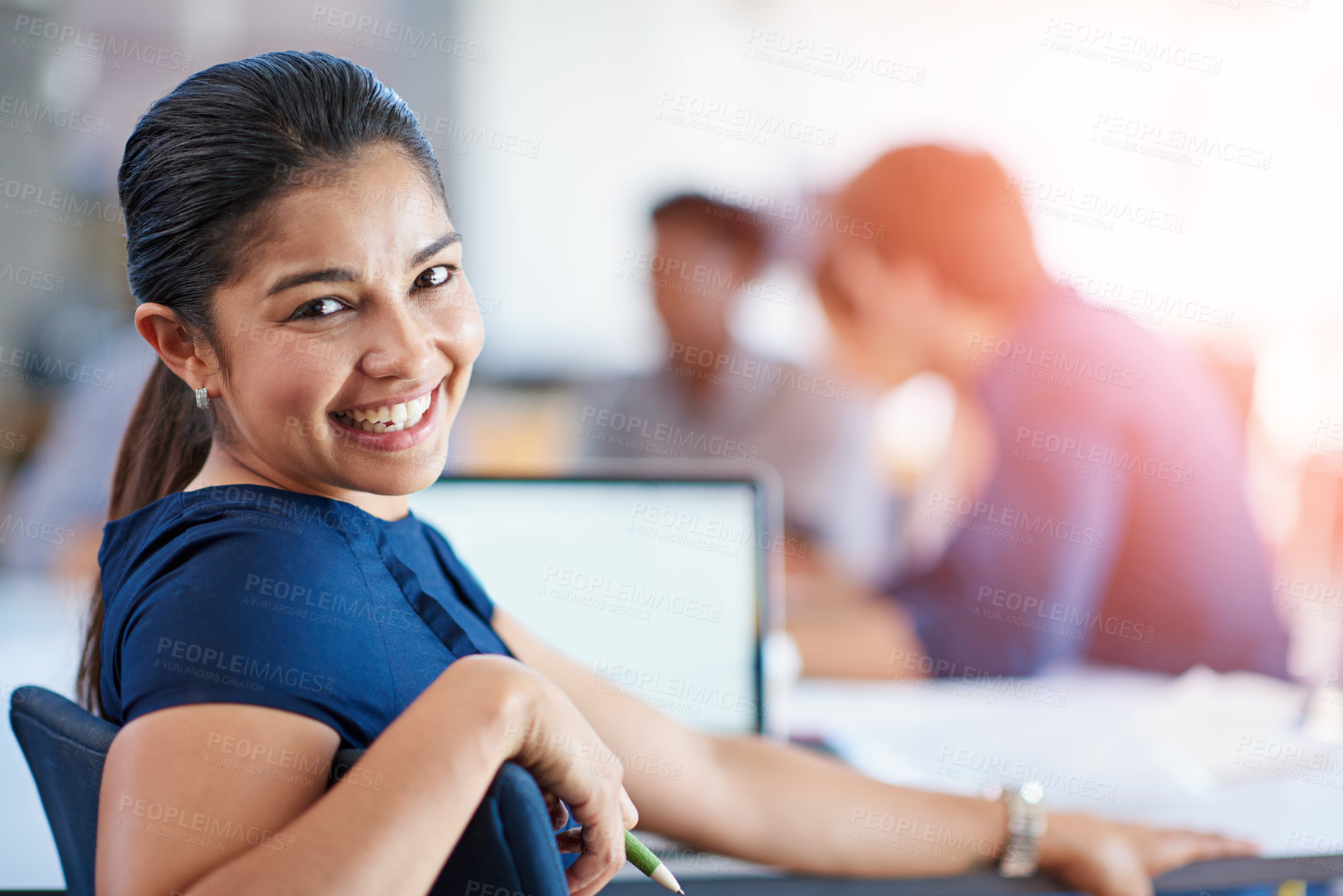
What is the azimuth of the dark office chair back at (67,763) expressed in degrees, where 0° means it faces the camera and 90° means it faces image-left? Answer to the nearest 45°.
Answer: approximately 225°

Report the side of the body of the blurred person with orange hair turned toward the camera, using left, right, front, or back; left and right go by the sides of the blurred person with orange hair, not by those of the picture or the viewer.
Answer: left

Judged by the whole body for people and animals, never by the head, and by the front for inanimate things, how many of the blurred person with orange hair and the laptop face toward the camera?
1

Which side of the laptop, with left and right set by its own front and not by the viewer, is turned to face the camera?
front

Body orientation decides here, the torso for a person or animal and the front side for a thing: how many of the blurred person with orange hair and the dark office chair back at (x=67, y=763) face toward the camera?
0

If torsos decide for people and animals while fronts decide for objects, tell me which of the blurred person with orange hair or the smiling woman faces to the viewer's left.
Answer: the blurred person with orange hair

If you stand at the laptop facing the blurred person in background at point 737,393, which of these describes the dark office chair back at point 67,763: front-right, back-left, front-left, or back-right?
back-left

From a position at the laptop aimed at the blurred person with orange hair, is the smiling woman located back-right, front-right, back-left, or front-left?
back-right

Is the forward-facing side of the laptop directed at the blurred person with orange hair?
no

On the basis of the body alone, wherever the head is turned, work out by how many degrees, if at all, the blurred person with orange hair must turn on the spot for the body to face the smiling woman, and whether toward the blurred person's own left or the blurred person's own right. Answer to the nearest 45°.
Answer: approximately 90° to the blurred person's own left
